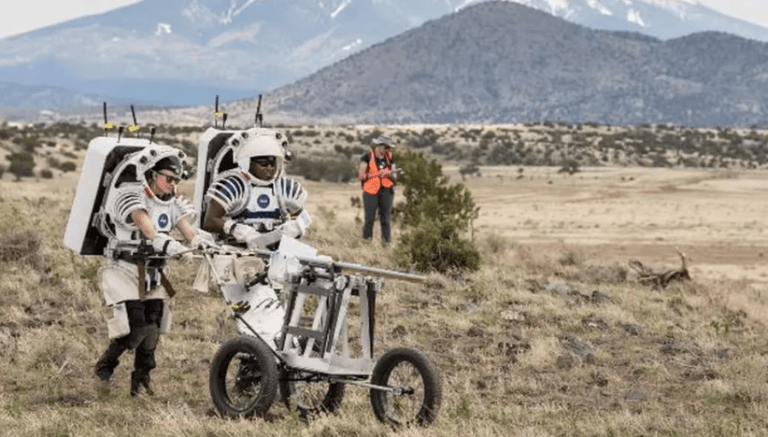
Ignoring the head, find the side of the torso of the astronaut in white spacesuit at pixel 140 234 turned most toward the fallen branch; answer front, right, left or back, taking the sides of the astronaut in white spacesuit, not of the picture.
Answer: left

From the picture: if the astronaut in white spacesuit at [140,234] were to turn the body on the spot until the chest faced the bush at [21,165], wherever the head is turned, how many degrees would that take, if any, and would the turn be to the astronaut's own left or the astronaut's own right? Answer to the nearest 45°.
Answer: approximately 135° to the astronaut's own left

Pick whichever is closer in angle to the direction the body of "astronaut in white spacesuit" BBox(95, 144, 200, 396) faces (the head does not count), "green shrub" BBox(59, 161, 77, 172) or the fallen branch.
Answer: the fallen branch

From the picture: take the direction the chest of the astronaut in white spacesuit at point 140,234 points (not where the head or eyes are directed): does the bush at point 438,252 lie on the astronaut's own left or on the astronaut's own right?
on the astronaut's own left

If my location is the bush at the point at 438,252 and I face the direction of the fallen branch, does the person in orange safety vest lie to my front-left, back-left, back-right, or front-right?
back-left

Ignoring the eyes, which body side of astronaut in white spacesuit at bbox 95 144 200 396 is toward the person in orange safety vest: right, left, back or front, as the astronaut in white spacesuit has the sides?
left

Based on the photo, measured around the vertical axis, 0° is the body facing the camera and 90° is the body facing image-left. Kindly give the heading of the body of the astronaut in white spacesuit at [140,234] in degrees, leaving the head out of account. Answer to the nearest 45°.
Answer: approximately 315°

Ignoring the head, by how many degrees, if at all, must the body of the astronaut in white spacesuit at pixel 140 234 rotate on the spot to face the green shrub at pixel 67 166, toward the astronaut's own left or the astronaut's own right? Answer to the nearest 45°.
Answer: approximately 135° to the astronaut's own left
